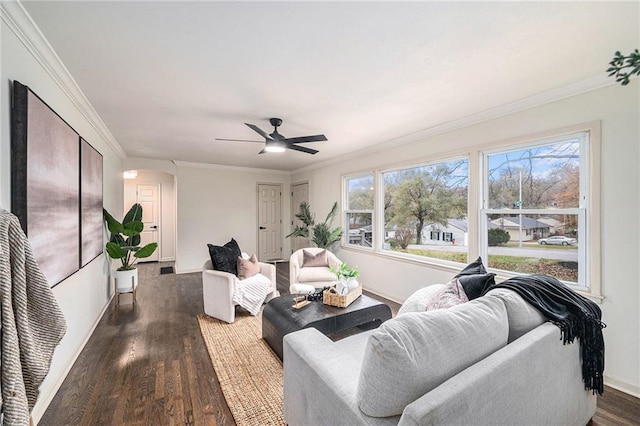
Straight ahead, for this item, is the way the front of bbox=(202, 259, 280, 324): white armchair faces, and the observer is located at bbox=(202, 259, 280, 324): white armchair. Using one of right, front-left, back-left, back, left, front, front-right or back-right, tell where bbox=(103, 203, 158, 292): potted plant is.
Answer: back

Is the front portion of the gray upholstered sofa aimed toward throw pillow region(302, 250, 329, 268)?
yes

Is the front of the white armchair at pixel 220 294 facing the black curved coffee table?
yes

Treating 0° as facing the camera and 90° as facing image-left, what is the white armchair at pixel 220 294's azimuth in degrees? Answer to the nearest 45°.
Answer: approximately 315°

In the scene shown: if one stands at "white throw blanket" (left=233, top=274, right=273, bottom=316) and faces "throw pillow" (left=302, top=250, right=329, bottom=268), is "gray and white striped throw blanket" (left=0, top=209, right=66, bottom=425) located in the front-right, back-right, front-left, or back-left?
back-right

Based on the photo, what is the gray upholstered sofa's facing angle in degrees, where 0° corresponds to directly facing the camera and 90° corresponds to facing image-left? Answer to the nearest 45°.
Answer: approximately 135°

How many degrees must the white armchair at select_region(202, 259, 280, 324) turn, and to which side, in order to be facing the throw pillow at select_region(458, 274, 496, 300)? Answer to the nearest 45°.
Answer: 0° — it already faces it

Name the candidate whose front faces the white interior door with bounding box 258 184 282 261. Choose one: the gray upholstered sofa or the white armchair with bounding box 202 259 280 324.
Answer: the gray upholstered sofa
